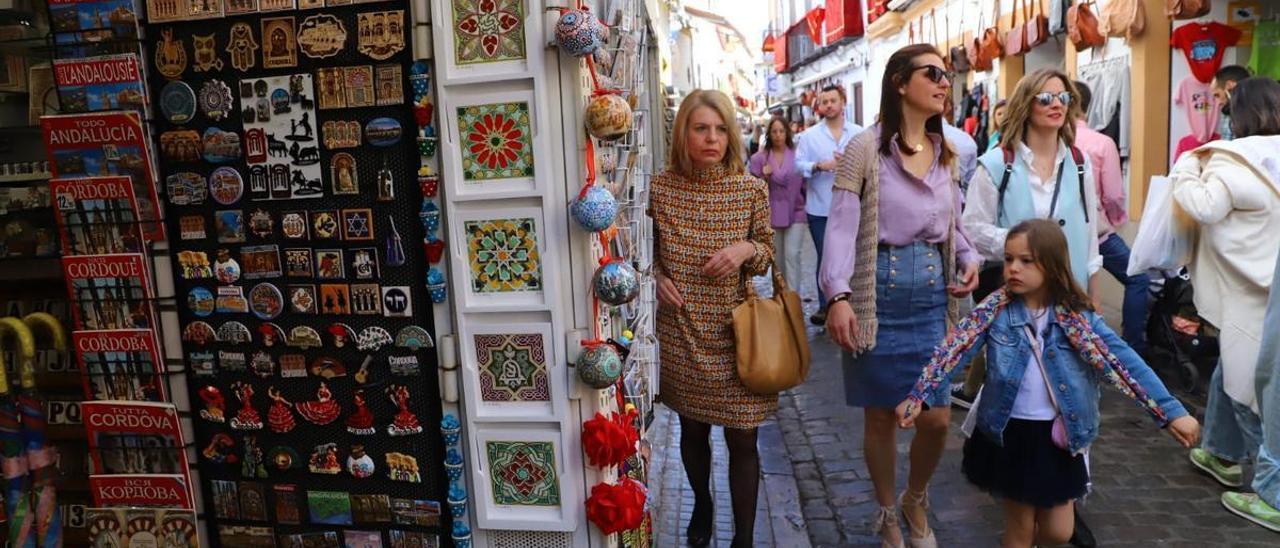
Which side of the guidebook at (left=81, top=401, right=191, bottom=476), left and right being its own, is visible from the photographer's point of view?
front

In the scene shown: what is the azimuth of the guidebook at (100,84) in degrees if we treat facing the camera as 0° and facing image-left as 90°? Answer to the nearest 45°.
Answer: approximately 0°

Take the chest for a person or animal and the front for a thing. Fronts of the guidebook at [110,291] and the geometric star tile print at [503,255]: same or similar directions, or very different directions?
same or similar directions

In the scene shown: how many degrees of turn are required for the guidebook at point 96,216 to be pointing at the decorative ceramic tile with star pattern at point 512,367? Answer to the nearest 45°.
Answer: approximately 45° to its left

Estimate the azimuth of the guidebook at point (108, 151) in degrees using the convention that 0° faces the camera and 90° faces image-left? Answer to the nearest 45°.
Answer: approximately 0°

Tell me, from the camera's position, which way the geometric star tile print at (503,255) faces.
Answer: facing the viewer

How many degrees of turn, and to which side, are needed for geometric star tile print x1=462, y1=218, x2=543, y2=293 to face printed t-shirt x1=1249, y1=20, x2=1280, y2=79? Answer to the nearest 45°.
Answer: approximately 135° to its left

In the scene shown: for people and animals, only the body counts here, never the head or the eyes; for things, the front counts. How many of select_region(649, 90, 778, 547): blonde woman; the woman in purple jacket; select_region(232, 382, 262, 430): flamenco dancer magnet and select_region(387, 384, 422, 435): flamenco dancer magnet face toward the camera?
4

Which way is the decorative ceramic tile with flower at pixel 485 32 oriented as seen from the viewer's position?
toward the camera

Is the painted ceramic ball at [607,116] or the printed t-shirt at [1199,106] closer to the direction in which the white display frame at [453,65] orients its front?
the painted ceramic ball

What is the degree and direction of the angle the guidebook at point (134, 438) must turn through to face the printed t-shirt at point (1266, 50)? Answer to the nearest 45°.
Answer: approximately 90° to its left

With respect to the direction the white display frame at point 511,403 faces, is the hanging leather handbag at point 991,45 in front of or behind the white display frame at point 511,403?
behind

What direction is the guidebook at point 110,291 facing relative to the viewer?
toward the camera

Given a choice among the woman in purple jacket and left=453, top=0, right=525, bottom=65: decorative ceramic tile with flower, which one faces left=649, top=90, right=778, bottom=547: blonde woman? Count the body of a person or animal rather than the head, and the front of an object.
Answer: the woman in purple jacket
